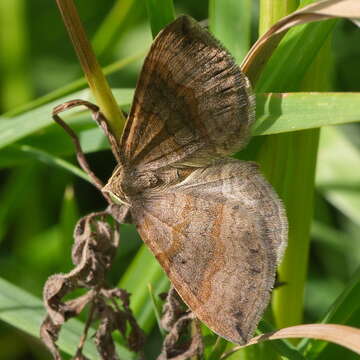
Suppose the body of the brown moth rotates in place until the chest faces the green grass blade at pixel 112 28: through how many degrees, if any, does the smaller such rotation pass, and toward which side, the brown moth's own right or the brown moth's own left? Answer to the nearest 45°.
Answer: approximately 90° to the brown moth's own right

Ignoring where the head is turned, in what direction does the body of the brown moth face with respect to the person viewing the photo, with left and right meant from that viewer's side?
facing to the left of the viewer
